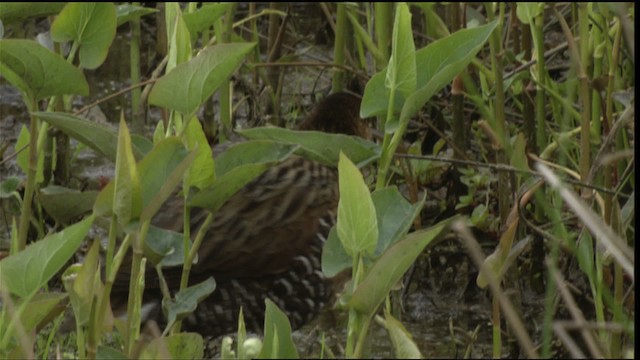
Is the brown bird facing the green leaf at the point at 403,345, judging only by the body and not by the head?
no

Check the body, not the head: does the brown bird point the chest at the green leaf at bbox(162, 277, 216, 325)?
no

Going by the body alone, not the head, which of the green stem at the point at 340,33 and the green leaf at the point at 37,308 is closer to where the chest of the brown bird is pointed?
the green stem

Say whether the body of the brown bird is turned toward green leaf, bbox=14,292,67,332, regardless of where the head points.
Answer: no

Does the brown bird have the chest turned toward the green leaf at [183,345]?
no
